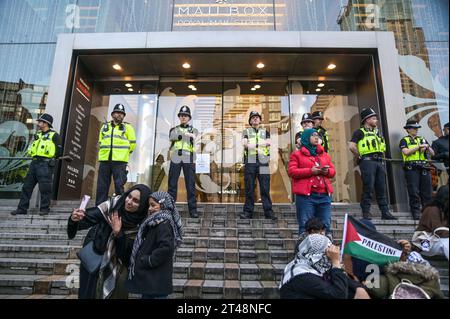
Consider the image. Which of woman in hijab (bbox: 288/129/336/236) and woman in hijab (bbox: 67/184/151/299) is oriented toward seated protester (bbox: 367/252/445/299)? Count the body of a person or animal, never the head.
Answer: woman in hijab (bbox: 288/129/336/236)

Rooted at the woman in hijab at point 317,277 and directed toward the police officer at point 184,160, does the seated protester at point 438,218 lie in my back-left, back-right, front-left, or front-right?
front-right

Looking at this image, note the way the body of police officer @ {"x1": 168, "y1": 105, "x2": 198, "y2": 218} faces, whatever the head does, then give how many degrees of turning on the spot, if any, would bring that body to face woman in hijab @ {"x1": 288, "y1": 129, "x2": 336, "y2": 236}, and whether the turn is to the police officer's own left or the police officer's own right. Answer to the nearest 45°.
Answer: approximately 45° to the police officer's own left

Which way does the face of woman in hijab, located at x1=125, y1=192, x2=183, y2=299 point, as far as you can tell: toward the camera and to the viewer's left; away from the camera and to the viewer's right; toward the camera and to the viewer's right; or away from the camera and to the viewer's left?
toward the camera and to the viewer's left

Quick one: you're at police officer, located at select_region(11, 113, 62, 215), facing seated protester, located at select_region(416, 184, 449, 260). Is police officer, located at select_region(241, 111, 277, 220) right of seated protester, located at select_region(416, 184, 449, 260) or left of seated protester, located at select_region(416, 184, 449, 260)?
left
